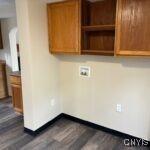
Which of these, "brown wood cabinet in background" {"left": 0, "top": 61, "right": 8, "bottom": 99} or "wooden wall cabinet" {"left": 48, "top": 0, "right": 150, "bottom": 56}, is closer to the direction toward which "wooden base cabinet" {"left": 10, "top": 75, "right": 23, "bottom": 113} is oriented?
the wooden wall cabinet

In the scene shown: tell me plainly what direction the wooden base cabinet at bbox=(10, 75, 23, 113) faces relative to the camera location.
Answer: facing the viewer and to the left of the viewer

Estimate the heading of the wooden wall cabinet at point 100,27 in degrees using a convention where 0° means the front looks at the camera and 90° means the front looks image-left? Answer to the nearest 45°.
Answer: approximately 45°

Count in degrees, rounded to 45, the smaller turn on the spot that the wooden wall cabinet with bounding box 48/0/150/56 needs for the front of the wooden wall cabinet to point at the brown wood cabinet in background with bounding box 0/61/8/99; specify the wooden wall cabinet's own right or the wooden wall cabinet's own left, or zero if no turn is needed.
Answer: approximately 90° to the wooden wall cabinet's own right

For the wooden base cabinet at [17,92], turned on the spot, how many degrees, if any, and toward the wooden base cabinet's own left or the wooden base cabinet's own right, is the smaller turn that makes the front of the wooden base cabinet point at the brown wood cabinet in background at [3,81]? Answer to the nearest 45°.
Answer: approximately 135° to the wooden base cabinet's own right

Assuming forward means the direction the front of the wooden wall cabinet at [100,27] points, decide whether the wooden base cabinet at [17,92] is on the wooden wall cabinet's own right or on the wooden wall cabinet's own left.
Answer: on the wooden wall cabinet's own right

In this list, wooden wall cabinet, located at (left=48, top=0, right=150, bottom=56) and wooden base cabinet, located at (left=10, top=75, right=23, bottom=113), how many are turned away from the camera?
0

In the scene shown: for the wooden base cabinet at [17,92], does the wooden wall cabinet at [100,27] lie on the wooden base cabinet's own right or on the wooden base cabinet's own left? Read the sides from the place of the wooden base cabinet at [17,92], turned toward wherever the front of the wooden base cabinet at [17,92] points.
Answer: on the wooden base cabinet's own left
